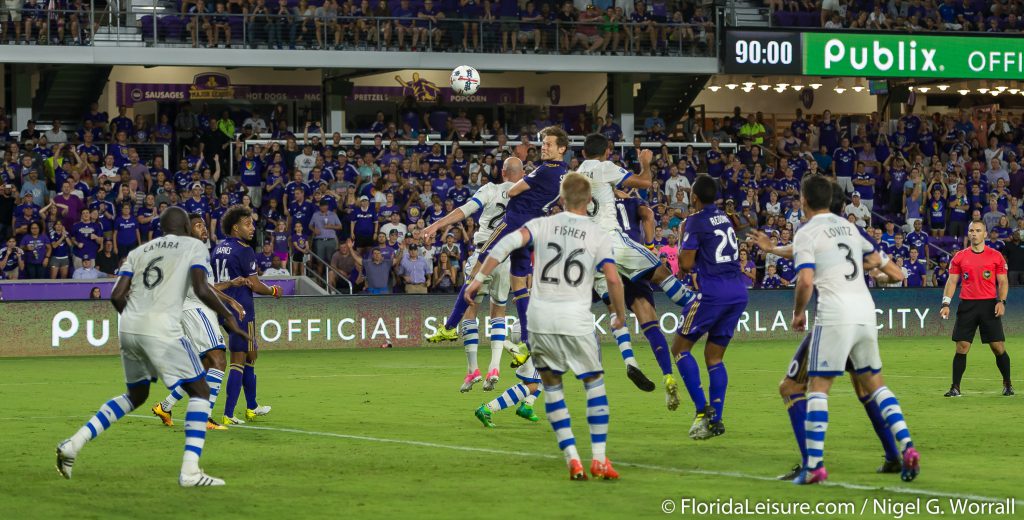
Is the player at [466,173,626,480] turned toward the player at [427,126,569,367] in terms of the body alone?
yes

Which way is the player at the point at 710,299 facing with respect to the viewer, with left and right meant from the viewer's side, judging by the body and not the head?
facing away from the viewer and to the left of the viewer

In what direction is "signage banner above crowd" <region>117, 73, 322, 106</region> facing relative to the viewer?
toward the camera

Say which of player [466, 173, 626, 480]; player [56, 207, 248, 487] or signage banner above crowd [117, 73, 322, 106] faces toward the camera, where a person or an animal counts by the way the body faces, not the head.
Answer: the signage banner above crowd

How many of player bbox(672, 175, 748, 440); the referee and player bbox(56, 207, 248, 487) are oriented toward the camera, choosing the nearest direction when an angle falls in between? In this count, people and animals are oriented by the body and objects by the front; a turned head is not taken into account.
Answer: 1

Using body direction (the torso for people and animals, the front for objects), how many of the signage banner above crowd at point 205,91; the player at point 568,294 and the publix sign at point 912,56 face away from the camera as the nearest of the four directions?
1

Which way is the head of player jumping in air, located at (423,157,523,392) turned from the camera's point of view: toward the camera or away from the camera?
away from the camera

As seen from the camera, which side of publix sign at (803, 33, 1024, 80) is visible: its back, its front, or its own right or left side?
front

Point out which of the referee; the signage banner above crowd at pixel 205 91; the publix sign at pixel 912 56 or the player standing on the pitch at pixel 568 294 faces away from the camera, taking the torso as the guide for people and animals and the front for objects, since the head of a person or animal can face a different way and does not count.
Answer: the player standing on the pitch

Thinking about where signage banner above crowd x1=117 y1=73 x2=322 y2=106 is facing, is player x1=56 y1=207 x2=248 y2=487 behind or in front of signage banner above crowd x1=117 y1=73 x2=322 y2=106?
in front

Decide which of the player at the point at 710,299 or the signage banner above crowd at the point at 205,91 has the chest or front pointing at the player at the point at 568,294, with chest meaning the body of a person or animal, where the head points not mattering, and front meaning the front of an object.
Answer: the signage banner above crowd

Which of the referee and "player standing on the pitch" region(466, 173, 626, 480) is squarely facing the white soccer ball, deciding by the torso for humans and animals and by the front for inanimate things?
the player standing on the pitch

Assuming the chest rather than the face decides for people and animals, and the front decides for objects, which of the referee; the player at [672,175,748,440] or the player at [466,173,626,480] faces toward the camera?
the referee

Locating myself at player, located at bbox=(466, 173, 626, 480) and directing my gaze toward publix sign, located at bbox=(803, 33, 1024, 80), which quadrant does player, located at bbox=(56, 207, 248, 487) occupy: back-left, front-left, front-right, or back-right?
back-left

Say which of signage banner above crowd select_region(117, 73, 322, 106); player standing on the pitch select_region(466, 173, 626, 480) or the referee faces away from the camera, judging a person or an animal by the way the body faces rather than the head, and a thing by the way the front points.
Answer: the player standing on the pitch

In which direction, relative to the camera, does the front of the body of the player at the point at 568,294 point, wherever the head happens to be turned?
away from the camera

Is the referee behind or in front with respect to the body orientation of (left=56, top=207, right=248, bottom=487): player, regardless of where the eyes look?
in front

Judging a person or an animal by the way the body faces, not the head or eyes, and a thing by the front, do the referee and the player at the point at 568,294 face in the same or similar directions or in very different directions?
very different directions
